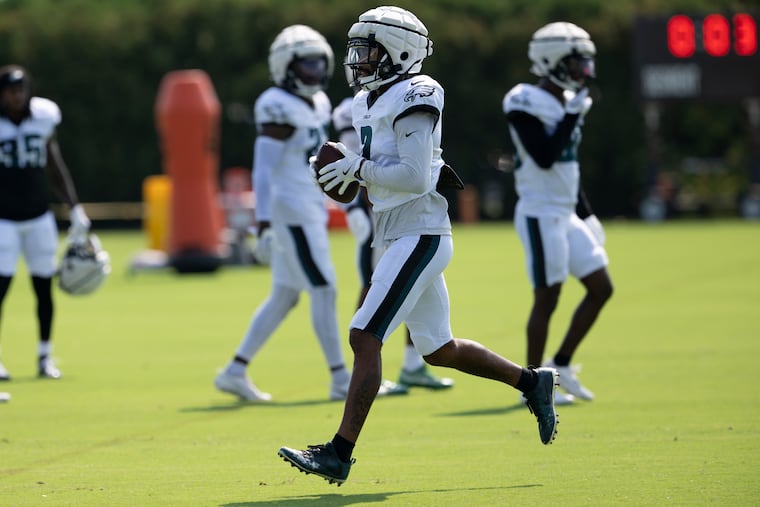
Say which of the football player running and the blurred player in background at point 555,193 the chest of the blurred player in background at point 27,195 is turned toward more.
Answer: the football player running

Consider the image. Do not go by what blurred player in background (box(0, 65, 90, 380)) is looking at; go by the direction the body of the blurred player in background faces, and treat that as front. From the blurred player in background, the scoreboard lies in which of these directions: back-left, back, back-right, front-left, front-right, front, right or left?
back-left

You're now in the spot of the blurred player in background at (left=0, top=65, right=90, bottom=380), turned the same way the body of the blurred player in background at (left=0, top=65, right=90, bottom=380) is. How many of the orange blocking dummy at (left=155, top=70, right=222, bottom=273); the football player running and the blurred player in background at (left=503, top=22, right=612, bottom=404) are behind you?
1

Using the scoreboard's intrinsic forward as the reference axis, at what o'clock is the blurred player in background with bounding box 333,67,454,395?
The blurred player in background is roughly at 12 o'clock from the scoreboard.

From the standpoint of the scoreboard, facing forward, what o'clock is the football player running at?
The football player running is roughly at 12 o'clock from the scoreboard.

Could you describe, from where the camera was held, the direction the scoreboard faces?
facing the viewer

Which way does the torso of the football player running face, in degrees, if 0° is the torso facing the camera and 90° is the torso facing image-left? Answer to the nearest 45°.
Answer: approximately 90°

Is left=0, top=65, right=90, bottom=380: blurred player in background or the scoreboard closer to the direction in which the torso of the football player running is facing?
the blurred player in background

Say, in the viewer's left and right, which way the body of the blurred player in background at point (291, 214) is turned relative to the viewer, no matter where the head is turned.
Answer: facing the viewer and to the right of the viewer

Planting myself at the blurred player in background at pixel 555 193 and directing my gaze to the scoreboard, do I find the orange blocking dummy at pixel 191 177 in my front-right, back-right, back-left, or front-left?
front-left

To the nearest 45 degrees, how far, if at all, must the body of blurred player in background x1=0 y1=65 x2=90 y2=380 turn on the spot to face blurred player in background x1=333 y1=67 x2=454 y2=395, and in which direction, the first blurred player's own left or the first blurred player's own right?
approximately 45° to the first blurred player's own left

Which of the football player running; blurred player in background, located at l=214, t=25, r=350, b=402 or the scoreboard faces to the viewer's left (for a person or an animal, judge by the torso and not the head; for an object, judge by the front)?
the football player running

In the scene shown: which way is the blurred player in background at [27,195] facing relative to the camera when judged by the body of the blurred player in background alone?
toward the camera

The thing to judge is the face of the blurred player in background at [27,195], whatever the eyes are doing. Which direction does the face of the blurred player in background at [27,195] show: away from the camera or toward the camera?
toward the camera
